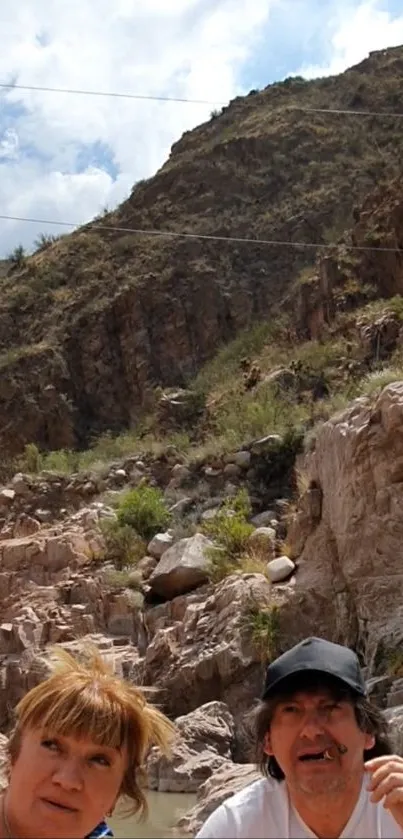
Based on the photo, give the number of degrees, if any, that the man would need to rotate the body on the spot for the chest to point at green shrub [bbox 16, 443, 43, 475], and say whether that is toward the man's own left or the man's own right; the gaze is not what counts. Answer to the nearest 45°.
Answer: approximately 180°

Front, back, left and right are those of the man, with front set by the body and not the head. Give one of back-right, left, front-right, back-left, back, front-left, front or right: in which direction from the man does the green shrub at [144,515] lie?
back

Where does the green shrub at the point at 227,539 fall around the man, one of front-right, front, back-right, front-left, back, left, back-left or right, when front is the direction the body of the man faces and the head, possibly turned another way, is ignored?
back

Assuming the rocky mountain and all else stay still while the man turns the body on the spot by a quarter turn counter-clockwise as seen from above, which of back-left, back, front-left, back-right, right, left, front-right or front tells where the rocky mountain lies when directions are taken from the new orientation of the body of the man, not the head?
left

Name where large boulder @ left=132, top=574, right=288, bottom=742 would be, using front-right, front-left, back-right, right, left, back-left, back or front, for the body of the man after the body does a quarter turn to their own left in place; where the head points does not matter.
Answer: left

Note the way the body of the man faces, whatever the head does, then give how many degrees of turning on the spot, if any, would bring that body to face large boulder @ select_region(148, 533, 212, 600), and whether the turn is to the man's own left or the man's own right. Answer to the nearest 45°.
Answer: approximately 180°

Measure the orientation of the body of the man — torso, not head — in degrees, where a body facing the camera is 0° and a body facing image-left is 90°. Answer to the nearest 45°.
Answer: approximately 0°
